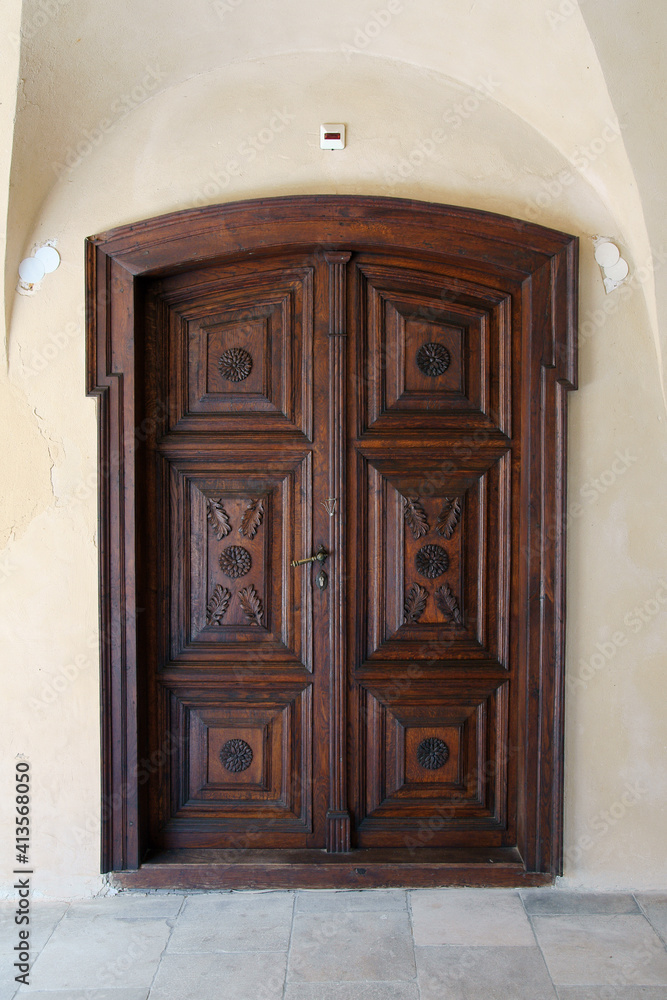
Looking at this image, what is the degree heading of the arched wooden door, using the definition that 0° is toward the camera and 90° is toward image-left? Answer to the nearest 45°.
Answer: approximately 0°

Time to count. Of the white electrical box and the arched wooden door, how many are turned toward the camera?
2

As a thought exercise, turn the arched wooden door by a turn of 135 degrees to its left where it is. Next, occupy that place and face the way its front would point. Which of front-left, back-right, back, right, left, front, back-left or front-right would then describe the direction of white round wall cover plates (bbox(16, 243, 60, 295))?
back-left

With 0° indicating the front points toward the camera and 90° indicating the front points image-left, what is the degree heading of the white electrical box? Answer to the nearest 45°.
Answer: approximately 0°

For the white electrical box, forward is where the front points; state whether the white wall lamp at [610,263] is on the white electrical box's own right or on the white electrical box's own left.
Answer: on the white electrical box's own left

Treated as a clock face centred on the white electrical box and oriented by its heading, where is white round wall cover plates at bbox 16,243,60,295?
The white round wall cover plates is roughly at 3 o'clock from the white electrical box.
